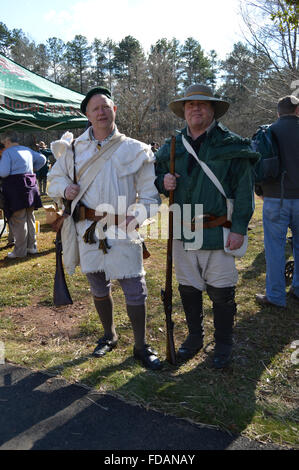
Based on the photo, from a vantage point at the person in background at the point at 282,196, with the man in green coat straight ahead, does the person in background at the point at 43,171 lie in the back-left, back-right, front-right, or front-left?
back-right

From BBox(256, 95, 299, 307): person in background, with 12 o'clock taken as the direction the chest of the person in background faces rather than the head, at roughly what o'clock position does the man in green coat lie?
The man in green coat is roughly at 8 o'clock from the person in background.

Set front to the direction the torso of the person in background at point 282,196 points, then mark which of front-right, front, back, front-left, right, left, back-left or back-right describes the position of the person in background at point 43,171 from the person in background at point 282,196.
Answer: front

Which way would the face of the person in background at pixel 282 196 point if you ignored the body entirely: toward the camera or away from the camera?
away from the camera

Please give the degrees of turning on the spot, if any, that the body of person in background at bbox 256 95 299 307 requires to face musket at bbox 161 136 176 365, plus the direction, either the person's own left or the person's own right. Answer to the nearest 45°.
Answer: approximately 90° to the person's own left

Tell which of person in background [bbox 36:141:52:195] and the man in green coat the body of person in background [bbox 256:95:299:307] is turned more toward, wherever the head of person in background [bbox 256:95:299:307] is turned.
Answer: the person in background

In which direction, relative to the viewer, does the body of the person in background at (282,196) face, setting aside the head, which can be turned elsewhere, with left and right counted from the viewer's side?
facing away from the viewer and to the left of the viewer

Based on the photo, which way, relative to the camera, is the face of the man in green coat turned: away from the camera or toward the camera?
toward the camera

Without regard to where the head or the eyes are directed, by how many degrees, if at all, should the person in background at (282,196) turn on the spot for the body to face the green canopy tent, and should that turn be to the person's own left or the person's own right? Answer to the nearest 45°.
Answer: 0° — they already face it
